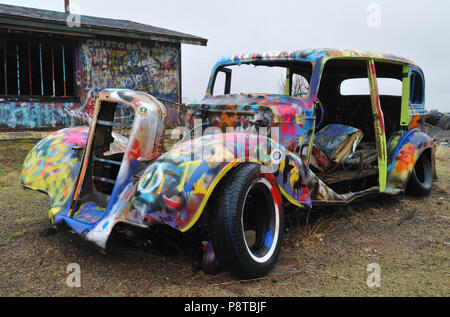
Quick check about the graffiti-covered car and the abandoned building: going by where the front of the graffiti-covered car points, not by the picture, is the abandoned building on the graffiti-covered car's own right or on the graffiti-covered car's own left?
on the graffiti-covered car's own right

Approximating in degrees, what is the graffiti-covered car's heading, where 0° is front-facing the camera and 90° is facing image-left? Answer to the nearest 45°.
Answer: approximately 45°
